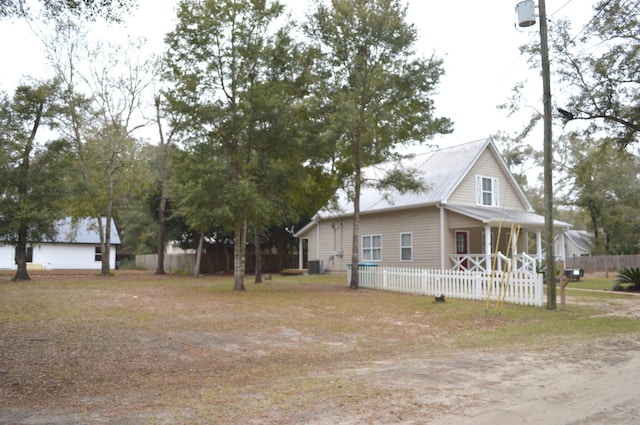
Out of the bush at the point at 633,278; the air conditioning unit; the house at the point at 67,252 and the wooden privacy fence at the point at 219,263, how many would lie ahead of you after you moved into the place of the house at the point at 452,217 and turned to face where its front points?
1

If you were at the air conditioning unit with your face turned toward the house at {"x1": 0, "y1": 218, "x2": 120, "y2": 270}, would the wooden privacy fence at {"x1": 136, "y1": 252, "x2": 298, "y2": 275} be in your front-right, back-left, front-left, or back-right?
front-right

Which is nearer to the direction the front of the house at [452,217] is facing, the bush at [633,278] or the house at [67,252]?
the bush

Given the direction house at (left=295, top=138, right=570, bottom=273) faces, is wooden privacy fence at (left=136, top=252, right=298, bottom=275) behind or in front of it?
behind

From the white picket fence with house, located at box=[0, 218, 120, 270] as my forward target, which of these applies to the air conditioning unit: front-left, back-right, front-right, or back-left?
front-right

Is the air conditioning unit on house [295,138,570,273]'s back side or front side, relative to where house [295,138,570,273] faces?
on the back side

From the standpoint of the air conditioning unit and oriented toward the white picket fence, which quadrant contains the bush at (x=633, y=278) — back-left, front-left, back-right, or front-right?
front-left

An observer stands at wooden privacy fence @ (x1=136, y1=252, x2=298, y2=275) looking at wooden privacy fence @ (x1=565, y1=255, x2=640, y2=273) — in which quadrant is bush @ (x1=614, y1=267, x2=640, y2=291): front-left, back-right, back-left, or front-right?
front-right

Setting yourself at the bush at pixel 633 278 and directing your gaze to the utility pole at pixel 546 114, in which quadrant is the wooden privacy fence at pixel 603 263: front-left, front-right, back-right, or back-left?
back-right

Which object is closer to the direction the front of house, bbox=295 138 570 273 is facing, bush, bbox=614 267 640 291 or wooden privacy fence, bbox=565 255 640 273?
the bush

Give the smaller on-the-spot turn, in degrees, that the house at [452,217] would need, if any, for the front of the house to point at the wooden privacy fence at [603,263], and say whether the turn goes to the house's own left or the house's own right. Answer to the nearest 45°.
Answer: approximately 90° to the house's own left

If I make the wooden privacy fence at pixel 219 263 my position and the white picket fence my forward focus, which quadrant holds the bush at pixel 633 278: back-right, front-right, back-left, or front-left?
front-left
